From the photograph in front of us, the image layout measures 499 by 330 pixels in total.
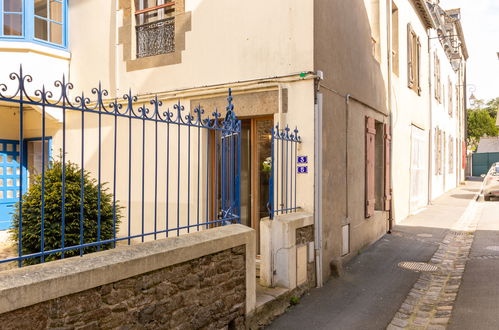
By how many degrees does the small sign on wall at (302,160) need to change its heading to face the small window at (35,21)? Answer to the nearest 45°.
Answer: approximately 90° to its right

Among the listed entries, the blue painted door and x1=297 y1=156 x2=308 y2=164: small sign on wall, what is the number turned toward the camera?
2

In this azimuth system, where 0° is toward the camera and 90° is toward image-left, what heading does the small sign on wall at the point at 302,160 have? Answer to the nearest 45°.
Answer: approximately 0°

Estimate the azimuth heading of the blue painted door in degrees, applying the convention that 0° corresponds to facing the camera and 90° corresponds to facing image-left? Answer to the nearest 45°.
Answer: approximately 0°

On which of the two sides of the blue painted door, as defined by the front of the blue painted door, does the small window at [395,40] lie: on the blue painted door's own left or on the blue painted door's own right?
on the blue painted door's own left

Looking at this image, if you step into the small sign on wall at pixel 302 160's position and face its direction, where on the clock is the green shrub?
The green shrub is roughly at 2 o'clock from the small sign on wall.

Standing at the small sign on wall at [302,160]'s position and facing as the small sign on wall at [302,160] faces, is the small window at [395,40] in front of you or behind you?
behind

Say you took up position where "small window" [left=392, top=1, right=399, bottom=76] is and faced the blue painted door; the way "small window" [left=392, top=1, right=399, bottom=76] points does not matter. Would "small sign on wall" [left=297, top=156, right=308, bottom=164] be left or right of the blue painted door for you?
left

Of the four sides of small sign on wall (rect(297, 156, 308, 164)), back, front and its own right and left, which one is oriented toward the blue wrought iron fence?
right

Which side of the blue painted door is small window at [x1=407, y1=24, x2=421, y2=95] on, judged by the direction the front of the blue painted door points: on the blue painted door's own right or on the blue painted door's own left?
on the blue painted door's own left
